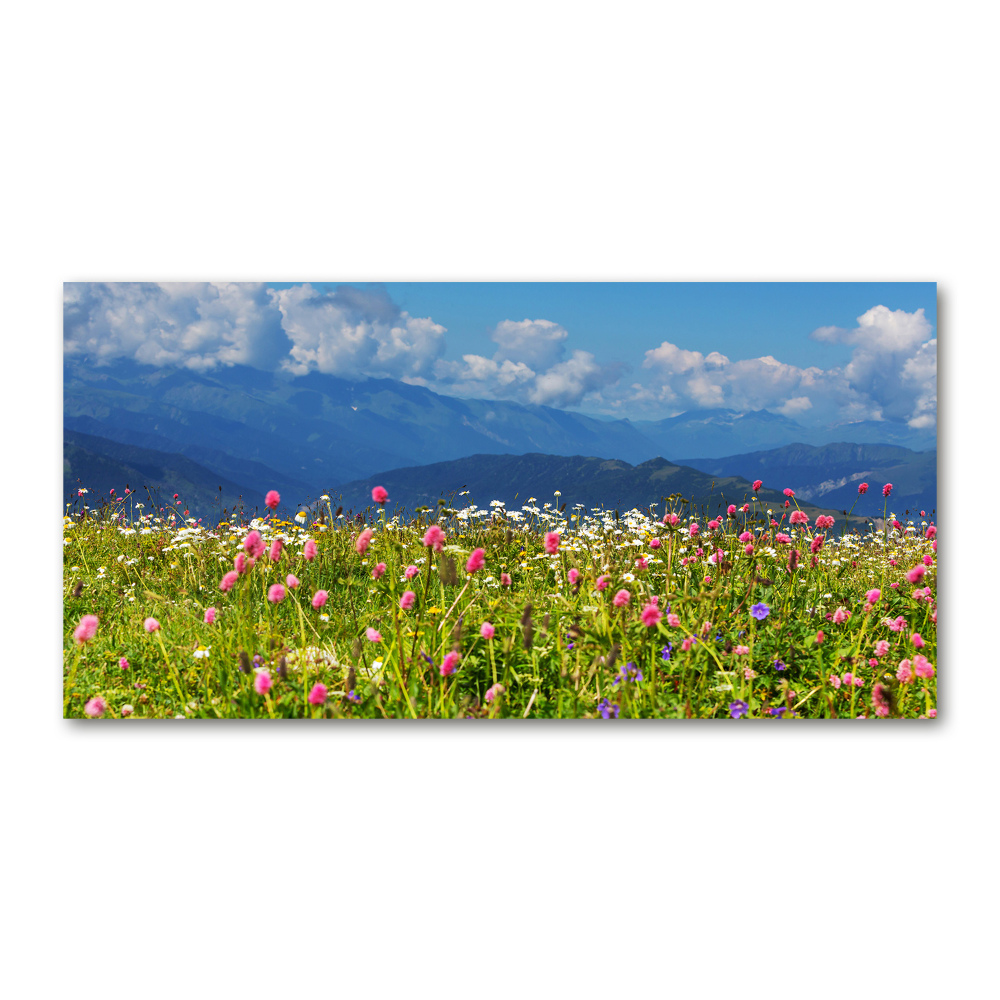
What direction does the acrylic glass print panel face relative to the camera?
toward the camera
